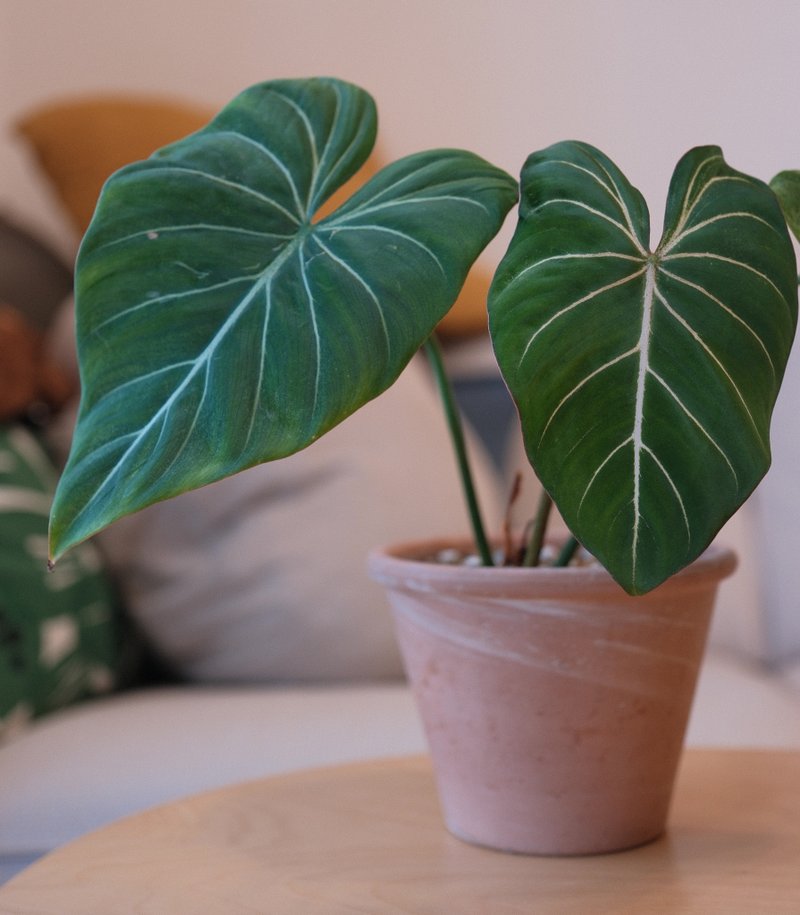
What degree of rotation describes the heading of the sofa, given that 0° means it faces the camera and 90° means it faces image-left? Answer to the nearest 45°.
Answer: approximately 0°
